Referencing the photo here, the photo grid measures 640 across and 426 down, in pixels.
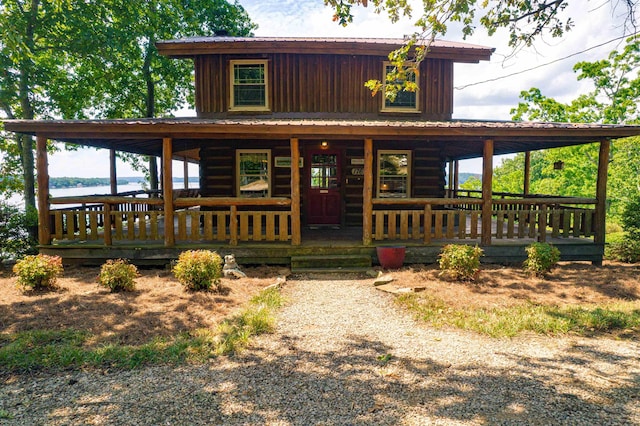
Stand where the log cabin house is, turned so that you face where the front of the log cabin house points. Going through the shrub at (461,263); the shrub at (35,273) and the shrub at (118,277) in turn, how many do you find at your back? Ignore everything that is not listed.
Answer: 0

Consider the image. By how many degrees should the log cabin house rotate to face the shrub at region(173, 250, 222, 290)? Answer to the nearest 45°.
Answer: approximately 45° to its right

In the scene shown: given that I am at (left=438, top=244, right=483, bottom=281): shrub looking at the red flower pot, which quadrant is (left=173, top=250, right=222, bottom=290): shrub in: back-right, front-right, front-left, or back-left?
front-left

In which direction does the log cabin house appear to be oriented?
toward the camera

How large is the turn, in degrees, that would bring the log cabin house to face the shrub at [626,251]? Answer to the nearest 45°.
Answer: approximately 90° to its left

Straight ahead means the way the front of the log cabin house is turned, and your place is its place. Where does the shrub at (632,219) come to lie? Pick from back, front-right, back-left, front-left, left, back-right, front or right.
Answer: left

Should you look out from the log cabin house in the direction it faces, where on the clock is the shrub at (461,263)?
The shrub is roughly at 11 o'clock from the log cabin house.

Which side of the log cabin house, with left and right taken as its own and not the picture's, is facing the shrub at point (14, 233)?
right

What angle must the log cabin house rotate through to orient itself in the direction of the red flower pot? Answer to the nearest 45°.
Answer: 0° — it already faces it

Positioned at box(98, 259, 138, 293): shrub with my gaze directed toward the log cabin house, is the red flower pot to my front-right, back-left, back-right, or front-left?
front-right

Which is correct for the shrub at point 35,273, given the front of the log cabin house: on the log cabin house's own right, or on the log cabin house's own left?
on the log cabin house's own right

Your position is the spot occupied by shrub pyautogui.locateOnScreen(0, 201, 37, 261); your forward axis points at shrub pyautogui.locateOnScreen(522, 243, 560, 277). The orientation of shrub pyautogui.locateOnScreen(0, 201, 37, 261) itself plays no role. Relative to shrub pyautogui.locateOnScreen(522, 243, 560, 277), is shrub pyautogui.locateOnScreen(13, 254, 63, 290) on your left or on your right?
right

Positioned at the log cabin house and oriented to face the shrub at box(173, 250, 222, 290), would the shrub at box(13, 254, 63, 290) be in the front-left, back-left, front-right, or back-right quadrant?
front-right

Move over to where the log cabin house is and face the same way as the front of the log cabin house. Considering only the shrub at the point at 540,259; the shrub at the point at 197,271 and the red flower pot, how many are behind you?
0
